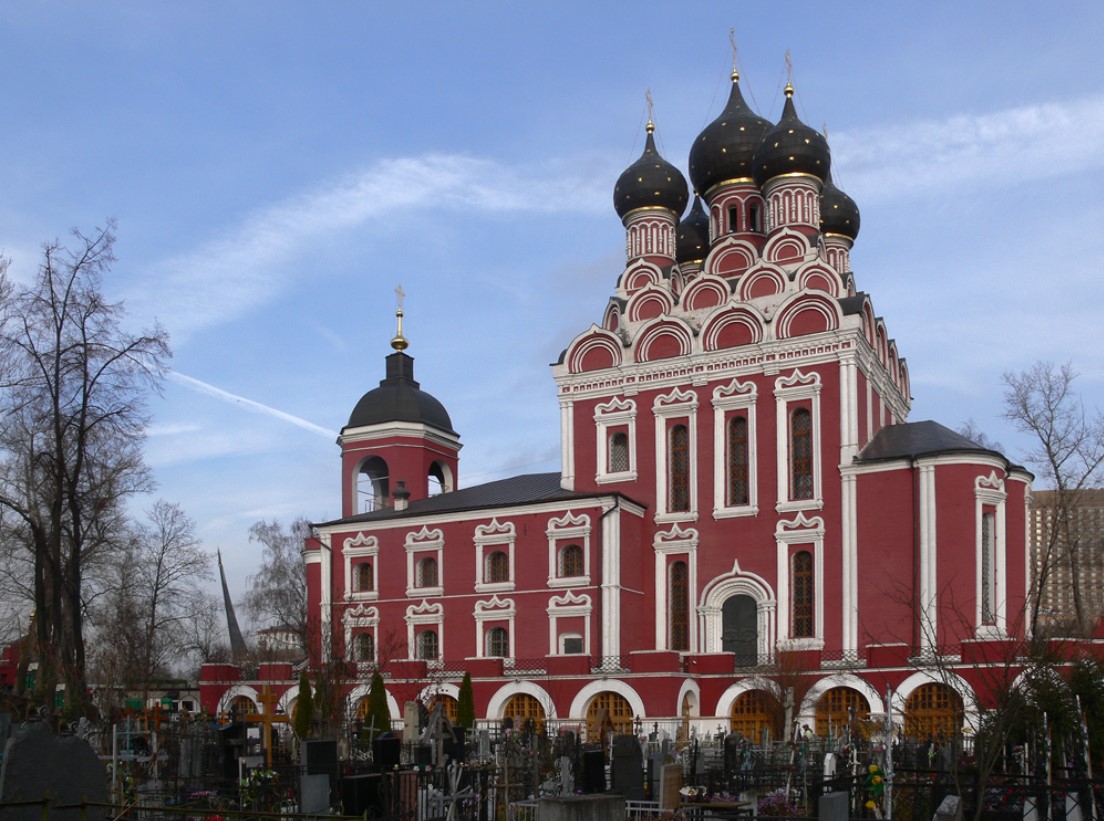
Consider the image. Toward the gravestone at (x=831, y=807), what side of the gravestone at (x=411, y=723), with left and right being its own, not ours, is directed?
front

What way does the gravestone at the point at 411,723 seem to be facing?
toward the camera

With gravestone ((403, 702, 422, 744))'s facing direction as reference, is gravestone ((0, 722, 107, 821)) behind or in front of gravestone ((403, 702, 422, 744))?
in front

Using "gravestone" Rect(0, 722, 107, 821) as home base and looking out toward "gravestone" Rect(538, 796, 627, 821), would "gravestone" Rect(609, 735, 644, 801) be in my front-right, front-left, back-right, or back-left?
front-left

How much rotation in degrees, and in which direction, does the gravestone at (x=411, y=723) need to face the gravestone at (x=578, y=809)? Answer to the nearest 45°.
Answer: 0° — it already faces it

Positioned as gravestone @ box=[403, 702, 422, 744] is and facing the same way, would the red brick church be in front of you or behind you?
behind

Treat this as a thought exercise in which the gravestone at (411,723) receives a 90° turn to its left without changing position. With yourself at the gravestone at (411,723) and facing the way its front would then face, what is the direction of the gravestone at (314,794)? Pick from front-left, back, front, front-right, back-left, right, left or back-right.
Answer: right
